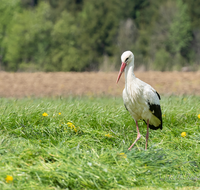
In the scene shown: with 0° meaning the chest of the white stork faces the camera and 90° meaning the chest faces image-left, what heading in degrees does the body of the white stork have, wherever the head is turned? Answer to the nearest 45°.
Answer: approximately 45°
